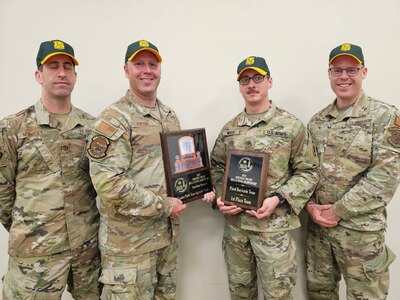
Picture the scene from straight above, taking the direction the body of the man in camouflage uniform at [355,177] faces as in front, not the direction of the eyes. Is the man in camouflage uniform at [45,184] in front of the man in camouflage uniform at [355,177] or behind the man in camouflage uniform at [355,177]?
in front

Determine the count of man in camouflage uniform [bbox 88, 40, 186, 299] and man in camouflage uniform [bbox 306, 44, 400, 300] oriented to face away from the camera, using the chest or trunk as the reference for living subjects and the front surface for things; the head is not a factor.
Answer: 0

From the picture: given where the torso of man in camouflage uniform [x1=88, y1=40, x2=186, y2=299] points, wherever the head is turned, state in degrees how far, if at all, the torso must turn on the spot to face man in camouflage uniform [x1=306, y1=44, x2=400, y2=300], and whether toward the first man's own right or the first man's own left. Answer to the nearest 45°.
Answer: approximately 45° to the first man's own left

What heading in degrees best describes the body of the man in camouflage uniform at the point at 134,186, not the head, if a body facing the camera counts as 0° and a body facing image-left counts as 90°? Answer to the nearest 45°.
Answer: approximately 315°
